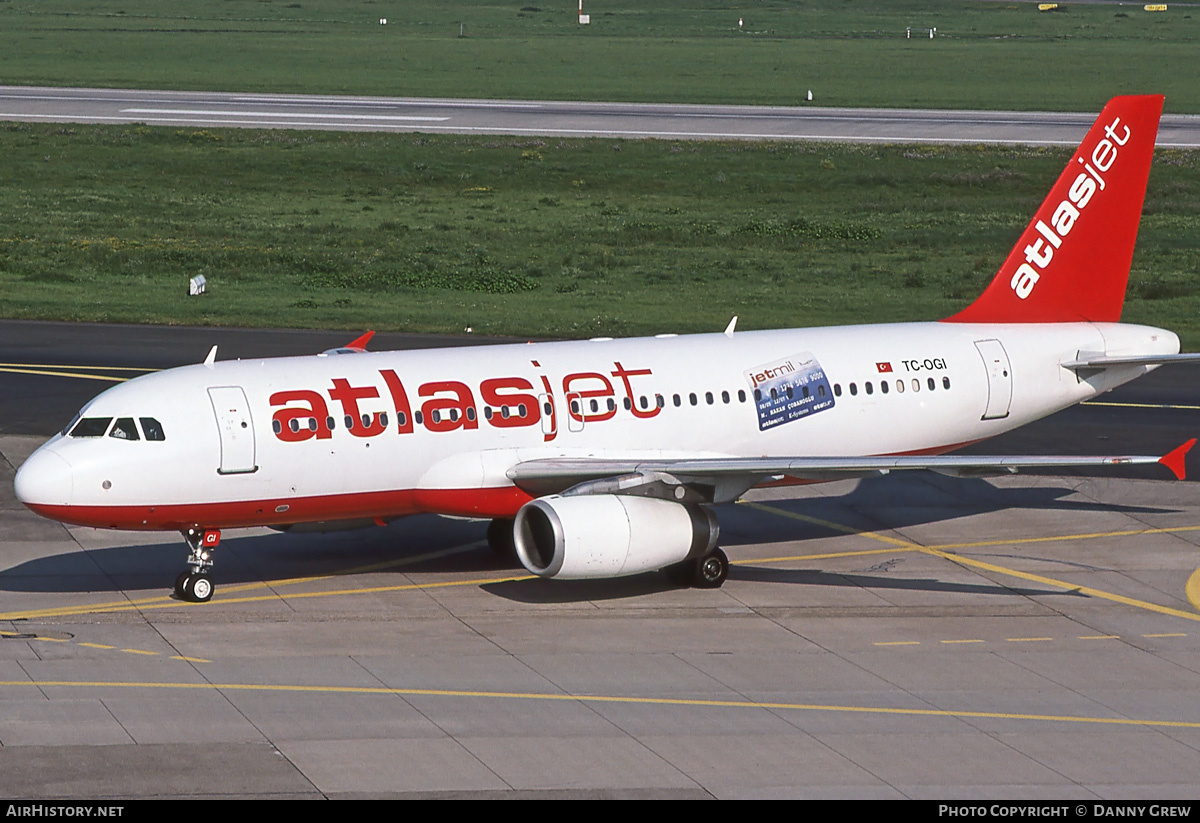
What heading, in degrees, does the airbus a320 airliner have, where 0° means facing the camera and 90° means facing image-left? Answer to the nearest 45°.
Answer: approximately 45°
